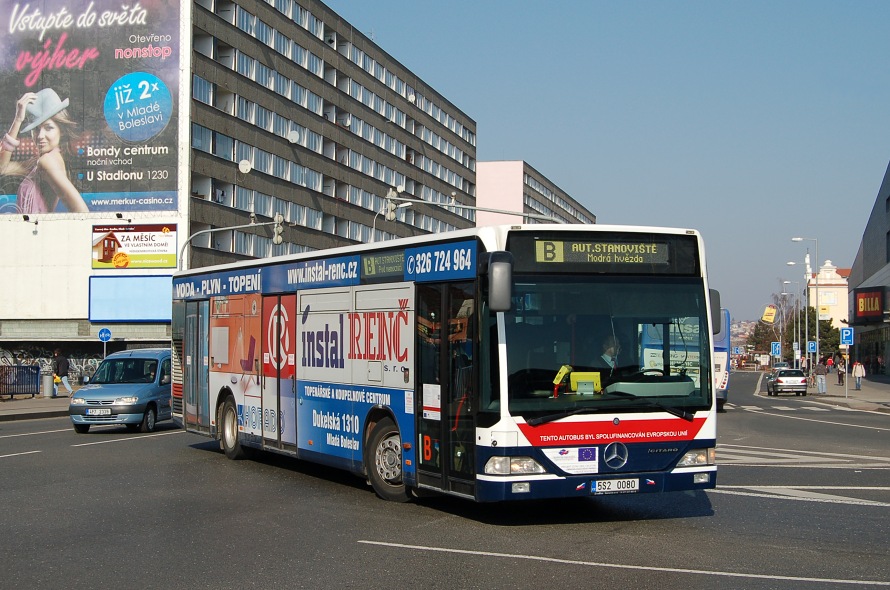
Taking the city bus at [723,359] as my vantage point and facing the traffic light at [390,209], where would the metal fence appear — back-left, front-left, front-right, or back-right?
front-right

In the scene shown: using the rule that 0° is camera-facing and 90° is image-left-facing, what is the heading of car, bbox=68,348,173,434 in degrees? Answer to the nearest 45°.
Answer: approximately 45°

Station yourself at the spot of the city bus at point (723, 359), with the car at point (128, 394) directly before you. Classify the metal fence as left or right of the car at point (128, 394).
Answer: right

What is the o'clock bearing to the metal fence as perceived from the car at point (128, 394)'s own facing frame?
The metal fence is roughly at 4 o'clock from the car.

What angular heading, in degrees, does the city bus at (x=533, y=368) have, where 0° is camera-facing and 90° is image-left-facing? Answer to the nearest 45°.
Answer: approximately 315°

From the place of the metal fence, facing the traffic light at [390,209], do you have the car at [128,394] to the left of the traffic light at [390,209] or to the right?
right

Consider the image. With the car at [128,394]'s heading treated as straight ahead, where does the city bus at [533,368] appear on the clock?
The city bus is roughly at 10 o'clock from the car.

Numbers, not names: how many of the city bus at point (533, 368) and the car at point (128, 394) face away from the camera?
0

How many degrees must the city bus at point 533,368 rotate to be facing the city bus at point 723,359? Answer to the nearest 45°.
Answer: approximately 135° to its left
